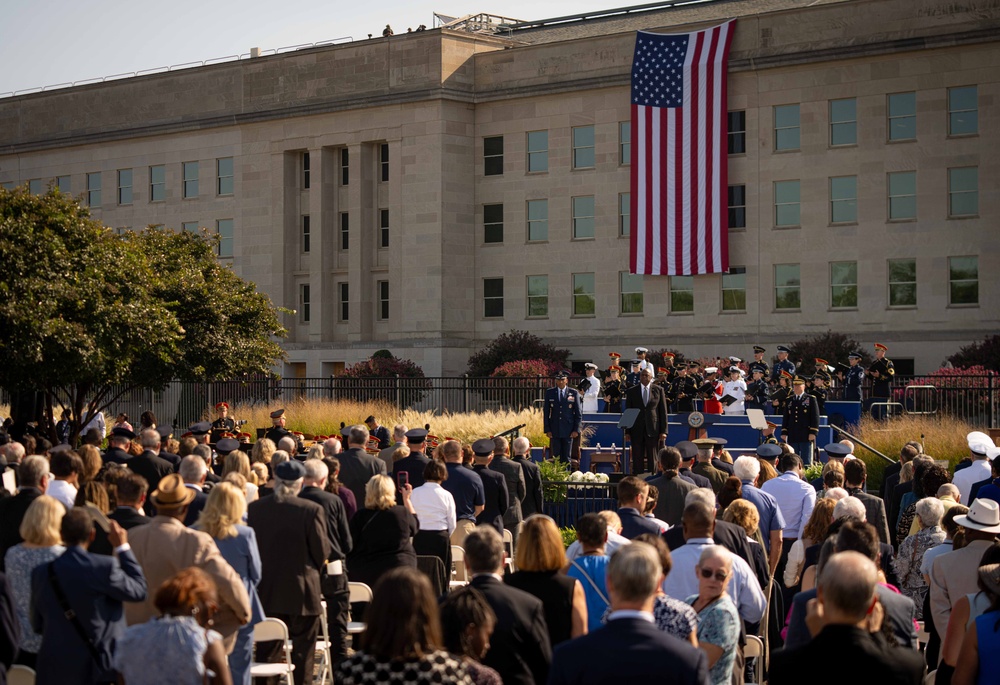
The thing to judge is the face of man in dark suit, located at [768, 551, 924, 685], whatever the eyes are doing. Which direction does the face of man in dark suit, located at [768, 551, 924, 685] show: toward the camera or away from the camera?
away from the camera

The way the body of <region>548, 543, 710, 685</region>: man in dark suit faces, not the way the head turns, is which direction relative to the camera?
away from the camera

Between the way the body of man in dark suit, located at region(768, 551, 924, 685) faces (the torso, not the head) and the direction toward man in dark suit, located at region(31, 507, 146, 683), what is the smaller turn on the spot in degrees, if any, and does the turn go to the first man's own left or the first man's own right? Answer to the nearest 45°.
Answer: approximately 90° to the first man's own left

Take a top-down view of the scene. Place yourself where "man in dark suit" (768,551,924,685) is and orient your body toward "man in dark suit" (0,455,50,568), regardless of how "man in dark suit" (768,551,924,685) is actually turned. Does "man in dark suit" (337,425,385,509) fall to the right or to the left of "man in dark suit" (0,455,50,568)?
right

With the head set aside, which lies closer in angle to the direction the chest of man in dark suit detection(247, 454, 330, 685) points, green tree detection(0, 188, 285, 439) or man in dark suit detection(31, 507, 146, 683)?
the green tree

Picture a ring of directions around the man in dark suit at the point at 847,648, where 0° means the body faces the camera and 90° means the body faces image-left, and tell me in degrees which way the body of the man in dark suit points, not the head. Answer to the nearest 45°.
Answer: approximately 180°

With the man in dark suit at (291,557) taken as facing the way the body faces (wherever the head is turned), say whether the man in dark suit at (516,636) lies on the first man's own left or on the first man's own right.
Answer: on the first man's own right

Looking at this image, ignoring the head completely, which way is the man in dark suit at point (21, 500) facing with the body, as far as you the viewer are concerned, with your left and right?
facing away from the viewer and to the right of the viewer

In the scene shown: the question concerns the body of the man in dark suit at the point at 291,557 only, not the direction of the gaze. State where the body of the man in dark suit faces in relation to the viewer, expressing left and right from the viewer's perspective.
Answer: facing away from the viewer and to the right of the viewer

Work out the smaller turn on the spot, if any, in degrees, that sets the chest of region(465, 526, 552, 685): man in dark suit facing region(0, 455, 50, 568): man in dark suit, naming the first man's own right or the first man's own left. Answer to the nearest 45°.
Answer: approximately 45° to the first man's own left

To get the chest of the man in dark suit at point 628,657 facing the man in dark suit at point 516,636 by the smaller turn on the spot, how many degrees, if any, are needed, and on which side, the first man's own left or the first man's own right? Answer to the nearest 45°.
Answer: approximately 45° to the first man's own left

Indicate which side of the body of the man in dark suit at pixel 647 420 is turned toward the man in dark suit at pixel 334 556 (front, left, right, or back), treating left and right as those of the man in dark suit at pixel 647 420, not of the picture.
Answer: front

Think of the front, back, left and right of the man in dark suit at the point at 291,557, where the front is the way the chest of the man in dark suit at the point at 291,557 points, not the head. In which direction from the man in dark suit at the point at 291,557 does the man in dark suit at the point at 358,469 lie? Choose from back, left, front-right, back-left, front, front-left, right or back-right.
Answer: front-left

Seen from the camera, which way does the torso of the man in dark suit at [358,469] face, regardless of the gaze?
away from the camera

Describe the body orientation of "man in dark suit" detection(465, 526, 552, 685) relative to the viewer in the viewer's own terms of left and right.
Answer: facing away from the viewer

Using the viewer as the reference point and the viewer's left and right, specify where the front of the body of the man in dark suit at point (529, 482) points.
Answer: facing away from the viewer and to the right of the viewer
